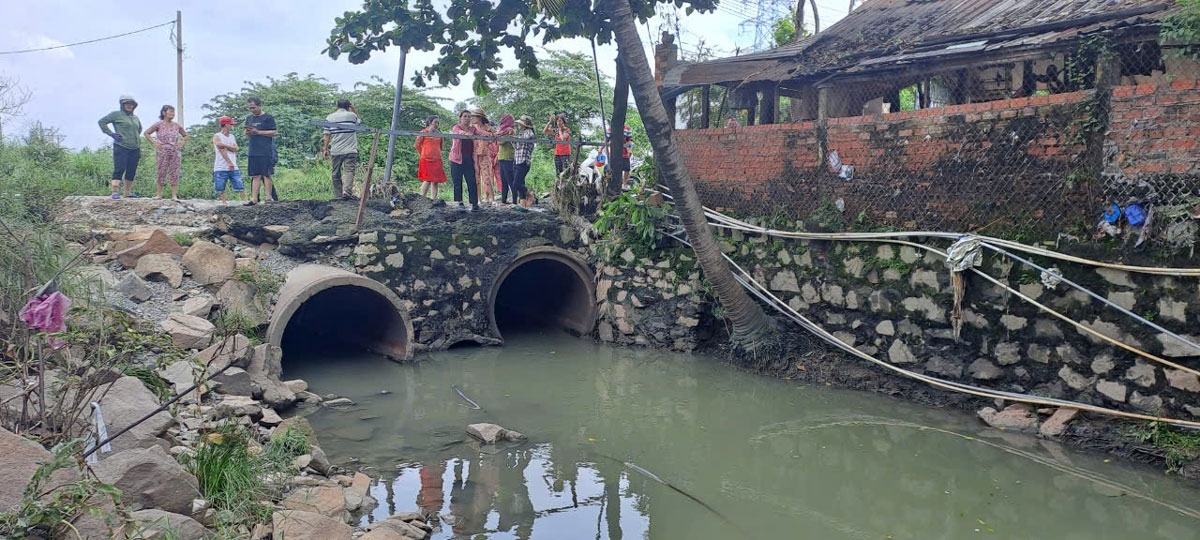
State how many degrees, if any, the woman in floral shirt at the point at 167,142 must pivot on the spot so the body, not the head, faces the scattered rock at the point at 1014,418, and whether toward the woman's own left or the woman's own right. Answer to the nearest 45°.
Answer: approximately 45° to the woman's own left

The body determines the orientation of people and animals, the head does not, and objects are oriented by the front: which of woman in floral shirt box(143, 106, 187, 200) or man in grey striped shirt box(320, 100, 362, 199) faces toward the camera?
the woman in floral shirt

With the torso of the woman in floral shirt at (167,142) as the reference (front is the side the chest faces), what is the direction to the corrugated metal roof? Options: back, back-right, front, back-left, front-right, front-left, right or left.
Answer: front-left

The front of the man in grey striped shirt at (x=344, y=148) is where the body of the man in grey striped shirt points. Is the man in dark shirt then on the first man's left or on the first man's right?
on the first man's left

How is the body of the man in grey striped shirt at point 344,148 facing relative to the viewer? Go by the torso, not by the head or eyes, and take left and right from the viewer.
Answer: facing away from the viewer

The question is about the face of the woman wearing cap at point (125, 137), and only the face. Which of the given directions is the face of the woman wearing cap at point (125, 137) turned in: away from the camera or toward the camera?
toward the camera

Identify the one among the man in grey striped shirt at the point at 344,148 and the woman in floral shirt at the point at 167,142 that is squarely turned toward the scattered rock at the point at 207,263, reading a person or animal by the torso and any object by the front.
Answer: the woman in floral shirt

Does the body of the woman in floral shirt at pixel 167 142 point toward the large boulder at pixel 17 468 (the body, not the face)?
yes

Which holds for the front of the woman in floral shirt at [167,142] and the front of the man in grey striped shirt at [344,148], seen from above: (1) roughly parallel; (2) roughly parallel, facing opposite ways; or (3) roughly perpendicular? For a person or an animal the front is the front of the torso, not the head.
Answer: roughly parallel, facing opposite ways

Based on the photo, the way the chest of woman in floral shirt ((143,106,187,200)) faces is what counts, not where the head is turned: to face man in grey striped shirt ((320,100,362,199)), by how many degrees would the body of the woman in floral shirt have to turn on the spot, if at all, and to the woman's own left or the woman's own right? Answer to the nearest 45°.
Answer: approximately 90° to the woman's own left

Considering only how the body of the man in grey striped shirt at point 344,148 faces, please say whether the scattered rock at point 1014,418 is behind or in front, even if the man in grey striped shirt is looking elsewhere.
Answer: behind

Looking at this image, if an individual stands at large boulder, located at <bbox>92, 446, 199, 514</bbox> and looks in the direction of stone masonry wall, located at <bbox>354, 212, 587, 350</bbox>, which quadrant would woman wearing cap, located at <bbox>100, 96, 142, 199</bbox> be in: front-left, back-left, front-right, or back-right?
front-left

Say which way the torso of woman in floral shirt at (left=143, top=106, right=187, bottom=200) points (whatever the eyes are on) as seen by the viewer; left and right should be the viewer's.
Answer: facing the viewer

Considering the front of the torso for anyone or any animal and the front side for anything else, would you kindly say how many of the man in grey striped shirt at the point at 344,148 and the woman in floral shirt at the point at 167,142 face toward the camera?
1

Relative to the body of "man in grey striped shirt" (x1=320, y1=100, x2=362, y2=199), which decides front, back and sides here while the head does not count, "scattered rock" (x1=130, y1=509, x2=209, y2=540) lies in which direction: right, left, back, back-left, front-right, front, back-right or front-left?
back

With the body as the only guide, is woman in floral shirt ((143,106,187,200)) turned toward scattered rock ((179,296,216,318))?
yes

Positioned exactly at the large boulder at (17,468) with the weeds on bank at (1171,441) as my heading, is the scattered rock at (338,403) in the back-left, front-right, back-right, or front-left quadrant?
front-left
